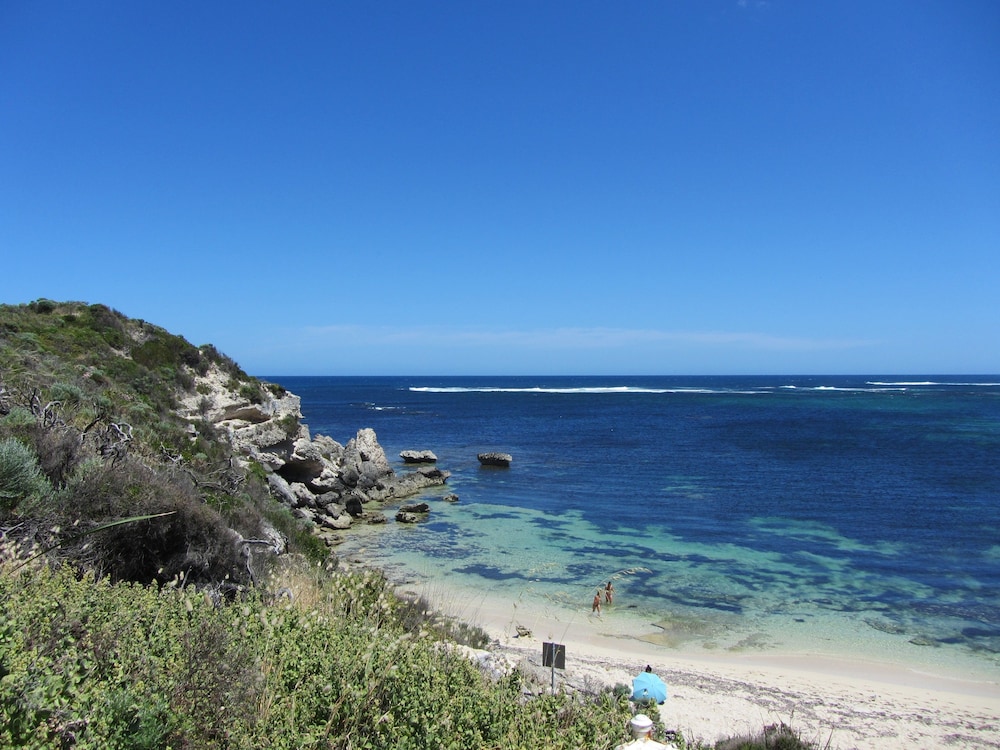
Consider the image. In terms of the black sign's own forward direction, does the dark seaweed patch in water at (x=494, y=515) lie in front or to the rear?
to the rear

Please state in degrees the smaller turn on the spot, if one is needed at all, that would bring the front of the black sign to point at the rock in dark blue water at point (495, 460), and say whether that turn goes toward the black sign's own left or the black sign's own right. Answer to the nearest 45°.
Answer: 0° — it already faces it
